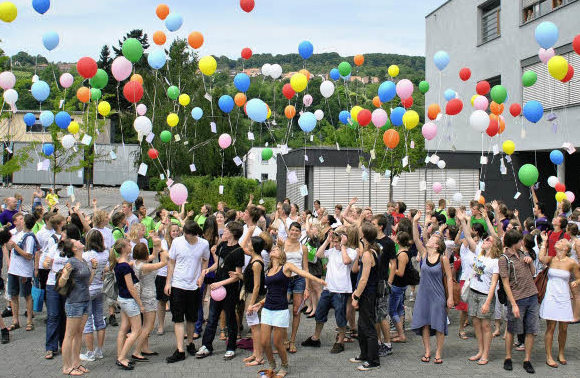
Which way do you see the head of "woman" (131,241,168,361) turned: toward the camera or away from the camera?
away from the camera

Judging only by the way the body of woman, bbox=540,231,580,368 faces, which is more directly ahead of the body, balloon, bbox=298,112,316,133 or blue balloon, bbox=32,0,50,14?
the blue balloon

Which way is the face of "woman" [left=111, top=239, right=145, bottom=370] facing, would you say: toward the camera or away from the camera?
away from the camera

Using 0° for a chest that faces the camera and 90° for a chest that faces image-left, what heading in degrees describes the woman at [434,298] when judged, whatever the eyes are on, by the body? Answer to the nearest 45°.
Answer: approximately 0°

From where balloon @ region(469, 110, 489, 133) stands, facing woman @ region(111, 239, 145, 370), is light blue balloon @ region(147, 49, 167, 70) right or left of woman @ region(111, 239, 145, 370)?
right

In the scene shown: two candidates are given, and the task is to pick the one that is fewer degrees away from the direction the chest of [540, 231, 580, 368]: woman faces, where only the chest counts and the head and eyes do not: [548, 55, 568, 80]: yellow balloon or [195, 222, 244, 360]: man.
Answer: the man

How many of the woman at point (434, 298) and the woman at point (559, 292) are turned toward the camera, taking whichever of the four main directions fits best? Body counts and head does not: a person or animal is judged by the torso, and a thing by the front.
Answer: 2
